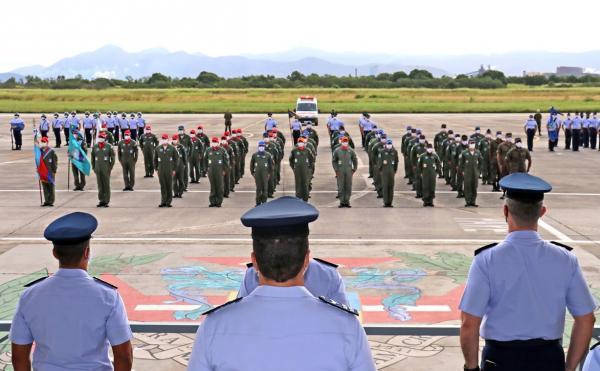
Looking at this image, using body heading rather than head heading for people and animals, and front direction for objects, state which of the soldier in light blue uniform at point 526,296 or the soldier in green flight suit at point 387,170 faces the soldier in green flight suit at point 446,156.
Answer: the soldier in light blue uniform

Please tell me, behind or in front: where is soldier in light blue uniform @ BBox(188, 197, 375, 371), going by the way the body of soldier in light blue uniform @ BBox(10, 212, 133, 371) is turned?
behind

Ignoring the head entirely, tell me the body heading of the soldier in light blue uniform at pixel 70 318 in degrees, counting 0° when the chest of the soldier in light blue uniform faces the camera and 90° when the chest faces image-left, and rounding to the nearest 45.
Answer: approximately 180°

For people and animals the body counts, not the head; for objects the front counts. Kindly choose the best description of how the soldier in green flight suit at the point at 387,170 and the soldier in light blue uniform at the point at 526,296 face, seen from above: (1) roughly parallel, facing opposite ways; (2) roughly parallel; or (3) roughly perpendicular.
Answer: roughly parallel, facing opposite ways

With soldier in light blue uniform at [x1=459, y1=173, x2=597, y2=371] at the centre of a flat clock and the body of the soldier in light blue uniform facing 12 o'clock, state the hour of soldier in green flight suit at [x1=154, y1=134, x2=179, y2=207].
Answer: The soldier in green flight suit is roughly at 11 o'clock from the soldier in light blue uniform.

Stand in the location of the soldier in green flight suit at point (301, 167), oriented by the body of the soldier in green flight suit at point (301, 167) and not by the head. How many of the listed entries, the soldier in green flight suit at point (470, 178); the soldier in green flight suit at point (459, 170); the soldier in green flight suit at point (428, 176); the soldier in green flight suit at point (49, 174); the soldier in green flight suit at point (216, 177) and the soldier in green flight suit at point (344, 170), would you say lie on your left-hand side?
4

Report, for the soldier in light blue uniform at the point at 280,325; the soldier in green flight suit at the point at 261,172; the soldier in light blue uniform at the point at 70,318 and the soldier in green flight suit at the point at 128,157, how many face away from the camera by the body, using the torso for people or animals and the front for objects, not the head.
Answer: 2

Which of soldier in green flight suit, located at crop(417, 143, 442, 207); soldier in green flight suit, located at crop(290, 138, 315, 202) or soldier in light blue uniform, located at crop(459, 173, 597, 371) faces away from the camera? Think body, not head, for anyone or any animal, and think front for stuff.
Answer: the soldier in light blue uniform

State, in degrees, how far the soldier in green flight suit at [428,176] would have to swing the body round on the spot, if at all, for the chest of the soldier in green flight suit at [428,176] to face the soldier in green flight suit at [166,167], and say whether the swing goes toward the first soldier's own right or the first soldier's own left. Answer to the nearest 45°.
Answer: approximately 90° to the first soldier's own right

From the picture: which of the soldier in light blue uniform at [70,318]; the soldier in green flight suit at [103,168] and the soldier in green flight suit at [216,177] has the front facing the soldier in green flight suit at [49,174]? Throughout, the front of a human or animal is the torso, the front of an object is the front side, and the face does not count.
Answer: the soldier in light blue uniform

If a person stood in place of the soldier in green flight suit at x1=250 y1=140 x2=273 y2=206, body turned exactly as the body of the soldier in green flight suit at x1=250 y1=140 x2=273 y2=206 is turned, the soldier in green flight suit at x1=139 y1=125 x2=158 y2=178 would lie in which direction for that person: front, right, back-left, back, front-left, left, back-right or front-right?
back-right

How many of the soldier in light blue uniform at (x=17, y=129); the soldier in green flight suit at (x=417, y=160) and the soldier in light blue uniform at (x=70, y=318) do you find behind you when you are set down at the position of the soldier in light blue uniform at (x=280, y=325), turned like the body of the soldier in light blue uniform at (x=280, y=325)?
0

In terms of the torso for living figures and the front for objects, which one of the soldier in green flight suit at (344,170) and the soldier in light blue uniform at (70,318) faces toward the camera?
the soldier in green flight suit

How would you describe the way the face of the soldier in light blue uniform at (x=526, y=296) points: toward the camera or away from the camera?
away from the camera

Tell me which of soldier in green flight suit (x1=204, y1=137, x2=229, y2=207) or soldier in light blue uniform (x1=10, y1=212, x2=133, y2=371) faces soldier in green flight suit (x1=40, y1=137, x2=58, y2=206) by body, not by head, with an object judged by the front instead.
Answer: the soldier in light blue uniform

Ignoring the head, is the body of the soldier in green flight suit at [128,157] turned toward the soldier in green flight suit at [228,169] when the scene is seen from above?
no

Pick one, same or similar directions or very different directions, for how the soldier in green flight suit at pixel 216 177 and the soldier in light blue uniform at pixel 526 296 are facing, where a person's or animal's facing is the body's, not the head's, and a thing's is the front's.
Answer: very different directions

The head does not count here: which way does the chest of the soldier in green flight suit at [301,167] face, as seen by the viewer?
toward the camera

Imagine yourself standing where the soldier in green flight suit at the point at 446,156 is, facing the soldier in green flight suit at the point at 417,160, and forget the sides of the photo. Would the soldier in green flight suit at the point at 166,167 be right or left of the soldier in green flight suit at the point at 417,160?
right

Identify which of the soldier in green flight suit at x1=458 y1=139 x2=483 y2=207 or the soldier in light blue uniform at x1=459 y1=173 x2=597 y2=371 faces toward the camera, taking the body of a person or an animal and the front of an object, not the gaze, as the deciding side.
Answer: the soldier in green flight suit

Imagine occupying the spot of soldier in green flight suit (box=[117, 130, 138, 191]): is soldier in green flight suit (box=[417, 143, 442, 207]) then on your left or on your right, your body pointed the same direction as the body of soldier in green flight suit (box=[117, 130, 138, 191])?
on your left

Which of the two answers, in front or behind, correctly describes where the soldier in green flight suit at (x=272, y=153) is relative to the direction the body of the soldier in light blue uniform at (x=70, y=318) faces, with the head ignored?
in front

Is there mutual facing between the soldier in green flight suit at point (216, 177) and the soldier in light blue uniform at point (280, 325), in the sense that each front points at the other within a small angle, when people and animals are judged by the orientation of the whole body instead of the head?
yes
